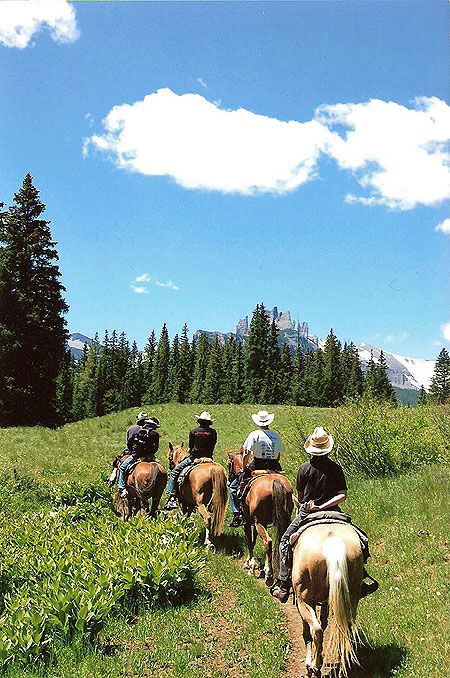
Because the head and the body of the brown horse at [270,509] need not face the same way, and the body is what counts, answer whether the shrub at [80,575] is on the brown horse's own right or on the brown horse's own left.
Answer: on the brown horse's own left

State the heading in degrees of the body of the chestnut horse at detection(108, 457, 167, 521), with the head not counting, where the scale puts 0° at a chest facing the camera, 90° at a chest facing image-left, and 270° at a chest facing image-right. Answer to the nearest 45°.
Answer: approximately 135°

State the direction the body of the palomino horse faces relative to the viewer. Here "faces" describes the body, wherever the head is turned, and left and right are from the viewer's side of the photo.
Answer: facing away from the viewer

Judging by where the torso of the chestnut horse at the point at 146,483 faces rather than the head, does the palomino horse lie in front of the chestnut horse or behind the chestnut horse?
behind

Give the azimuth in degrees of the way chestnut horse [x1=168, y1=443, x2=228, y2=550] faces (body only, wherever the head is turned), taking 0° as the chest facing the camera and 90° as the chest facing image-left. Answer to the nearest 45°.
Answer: approximately 135°
